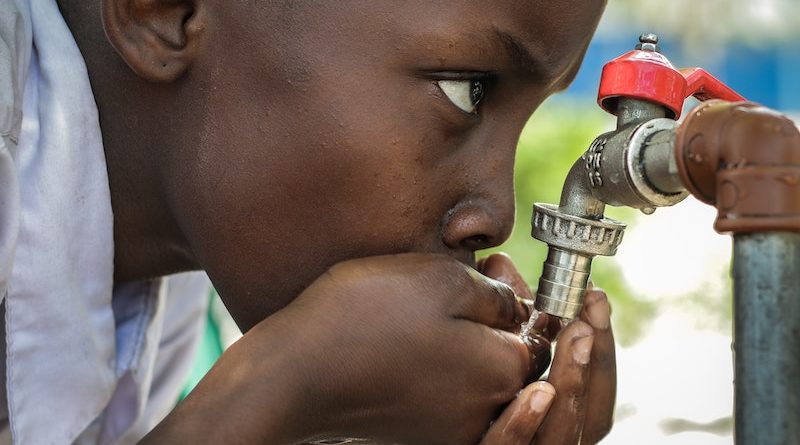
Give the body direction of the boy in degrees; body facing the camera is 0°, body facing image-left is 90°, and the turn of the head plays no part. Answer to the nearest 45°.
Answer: approximately 270°

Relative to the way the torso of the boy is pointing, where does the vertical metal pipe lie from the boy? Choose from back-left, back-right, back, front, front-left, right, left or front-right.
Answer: front-right

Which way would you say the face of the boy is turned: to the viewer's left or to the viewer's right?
to the viewer's right
